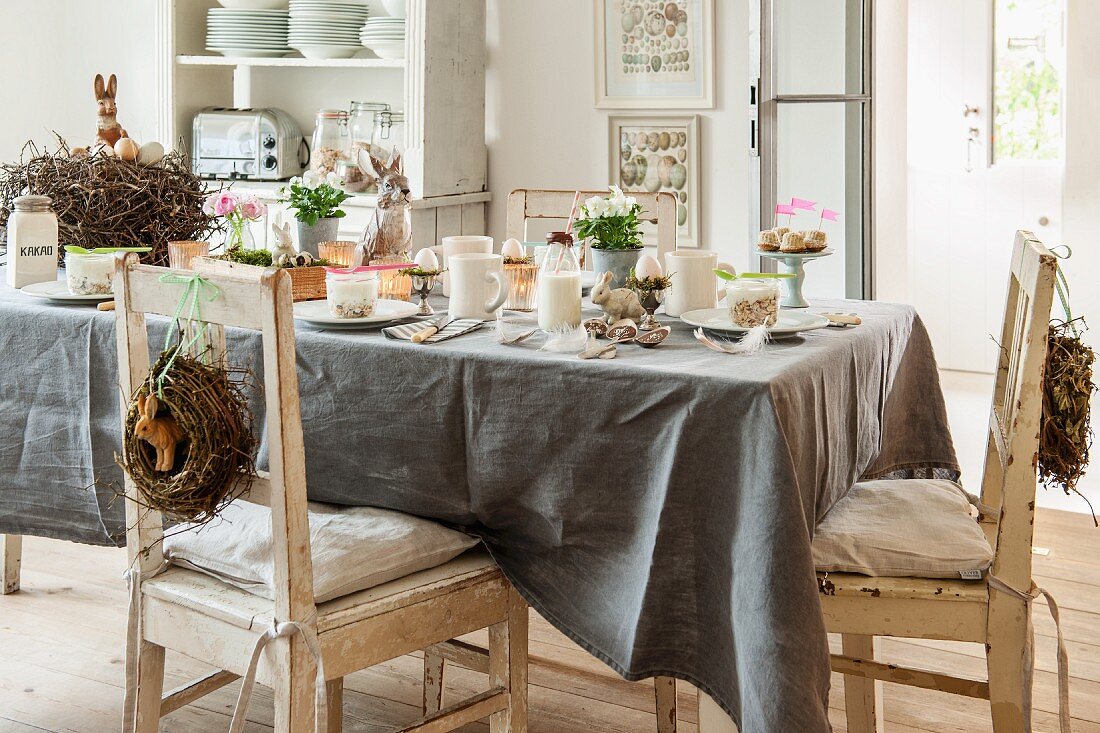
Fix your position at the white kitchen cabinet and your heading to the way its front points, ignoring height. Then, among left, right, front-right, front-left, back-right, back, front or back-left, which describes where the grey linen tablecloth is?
front-left

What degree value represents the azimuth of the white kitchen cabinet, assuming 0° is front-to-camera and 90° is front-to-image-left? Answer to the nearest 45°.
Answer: approximately 45°

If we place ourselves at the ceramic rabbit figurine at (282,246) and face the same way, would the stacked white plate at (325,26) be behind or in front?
behind

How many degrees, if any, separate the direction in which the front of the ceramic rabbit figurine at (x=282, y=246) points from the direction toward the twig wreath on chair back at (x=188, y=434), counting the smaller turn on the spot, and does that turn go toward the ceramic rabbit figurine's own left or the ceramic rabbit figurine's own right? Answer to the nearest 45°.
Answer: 0° — it already faces it

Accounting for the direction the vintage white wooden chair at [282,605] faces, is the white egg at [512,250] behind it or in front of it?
in front

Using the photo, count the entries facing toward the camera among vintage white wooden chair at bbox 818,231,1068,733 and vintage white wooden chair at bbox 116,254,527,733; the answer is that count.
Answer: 0

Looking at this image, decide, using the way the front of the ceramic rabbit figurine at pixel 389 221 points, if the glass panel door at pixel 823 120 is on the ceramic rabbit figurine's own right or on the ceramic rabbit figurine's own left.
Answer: on the ceramic rabbit figurine's own left

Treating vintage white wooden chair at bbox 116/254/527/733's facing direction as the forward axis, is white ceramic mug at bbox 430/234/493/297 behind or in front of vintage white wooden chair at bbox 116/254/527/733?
in front

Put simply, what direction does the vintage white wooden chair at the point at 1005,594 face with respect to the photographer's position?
facing to the left of the viewer
